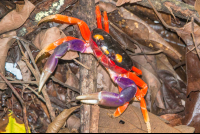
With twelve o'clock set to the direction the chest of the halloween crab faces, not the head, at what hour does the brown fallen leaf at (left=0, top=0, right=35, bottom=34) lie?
The brown fallen leaf is roughly at 2 o'clock from the halloween crab.

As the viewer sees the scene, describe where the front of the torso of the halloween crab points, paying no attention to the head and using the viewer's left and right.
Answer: facing the viewer and to the left of the viewer

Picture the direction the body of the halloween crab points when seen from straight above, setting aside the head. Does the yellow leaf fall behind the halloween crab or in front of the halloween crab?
in front

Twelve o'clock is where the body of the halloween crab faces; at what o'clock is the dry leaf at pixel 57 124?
The dry leaf is roughly at 12 o'clock from the halloween crab.

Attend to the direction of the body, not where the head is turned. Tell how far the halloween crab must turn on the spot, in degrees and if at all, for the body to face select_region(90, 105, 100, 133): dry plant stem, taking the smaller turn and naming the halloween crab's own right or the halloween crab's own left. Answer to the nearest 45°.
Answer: approximately 45° to the halloween crab's own left
